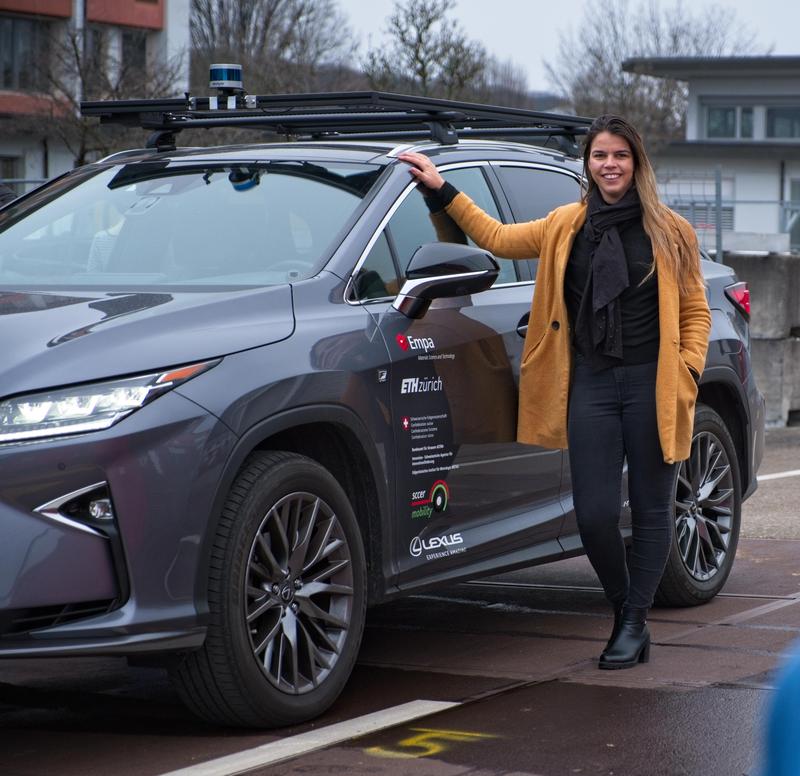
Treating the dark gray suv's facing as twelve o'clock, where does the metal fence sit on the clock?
The metal fence is roughly at 5 o'clock from the dark gray suv.

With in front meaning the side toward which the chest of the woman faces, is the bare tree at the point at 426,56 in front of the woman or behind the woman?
behind

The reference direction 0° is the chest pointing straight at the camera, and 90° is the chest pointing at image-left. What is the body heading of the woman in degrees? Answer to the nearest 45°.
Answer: approximately 0°

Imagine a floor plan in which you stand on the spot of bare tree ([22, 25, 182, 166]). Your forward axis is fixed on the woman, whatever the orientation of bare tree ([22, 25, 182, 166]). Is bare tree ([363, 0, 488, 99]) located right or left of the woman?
left

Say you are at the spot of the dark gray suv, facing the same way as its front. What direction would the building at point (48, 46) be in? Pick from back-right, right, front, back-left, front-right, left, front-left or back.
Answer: back-right

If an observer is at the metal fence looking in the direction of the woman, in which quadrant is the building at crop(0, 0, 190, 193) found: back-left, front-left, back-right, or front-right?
back-right

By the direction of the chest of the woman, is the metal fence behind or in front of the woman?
behind

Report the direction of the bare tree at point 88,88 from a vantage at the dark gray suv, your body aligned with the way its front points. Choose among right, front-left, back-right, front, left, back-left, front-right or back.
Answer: back-right

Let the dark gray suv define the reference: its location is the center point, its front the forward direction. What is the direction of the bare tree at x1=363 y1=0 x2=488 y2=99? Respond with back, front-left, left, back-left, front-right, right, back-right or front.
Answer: back-right
